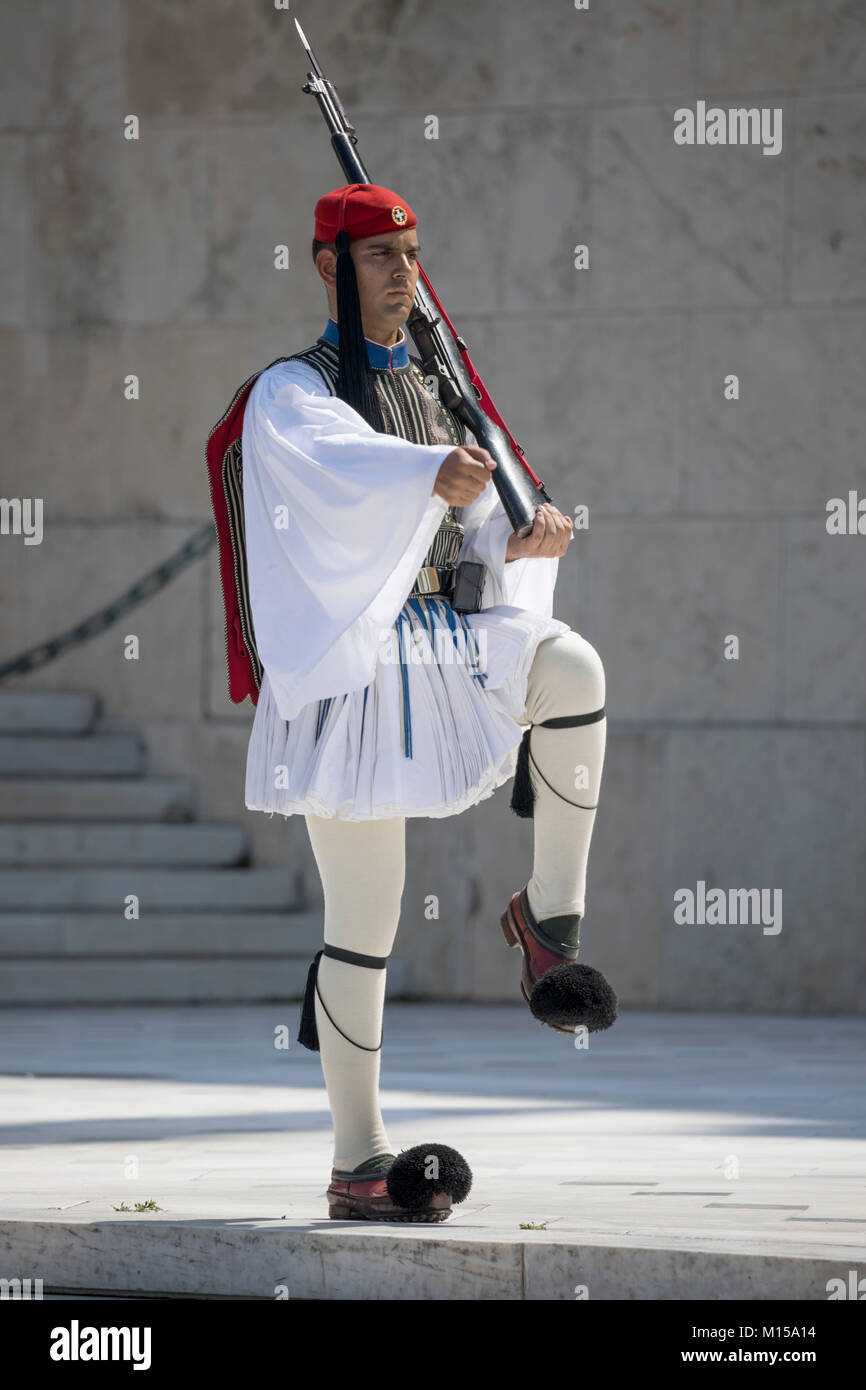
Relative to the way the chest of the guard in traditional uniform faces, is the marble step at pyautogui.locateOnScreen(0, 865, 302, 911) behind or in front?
behind

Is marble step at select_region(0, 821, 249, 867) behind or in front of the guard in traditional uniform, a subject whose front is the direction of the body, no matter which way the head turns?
behind

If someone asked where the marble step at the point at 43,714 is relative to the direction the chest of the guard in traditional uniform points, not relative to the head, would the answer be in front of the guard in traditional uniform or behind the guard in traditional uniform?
behind

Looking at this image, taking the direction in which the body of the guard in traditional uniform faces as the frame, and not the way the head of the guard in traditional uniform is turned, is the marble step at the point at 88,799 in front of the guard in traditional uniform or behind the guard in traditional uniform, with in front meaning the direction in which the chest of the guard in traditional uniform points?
behind

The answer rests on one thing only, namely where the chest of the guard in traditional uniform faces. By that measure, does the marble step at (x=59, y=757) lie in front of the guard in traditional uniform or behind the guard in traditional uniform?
behind

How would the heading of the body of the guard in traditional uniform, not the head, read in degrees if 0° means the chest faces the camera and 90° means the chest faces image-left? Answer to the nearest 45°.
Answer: approximately 315°
